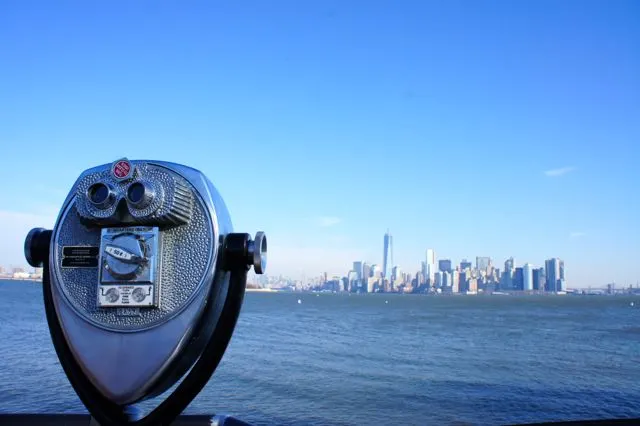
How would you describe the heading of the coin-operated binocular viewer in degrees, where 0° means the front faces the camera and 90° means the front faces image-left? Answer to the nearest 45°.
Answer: approximately 45°
